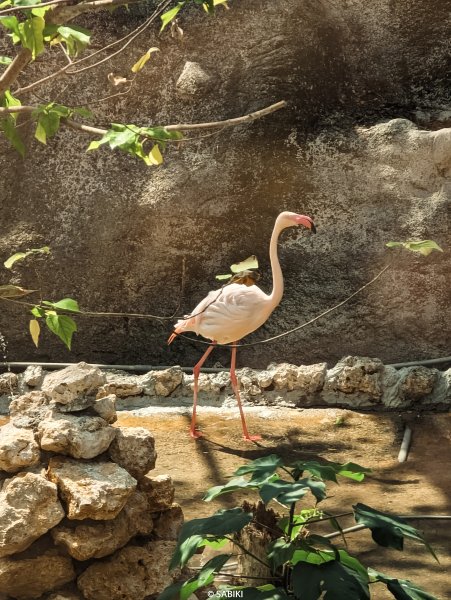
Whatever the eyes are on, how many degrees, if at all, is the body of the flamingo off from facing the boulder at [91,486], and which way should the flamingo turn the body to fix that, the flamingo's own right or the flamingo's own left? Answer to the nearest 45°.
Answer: approximately 90° to the flamingo's own right

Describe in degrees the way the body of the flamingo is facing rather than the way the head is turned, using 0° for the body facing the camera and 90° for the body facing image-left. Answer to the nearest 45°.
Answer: approximately 270°

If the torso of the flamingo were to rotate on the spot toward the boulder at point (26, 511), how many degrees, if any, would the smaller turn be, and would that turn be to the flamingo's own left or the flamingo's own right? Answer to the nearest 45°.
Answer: approximately 90° to the flamingo's own right

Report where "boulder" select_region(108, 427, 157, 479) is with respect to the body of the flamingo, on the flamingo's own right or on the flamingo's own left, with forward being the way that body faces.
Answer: on the flamingo's own right

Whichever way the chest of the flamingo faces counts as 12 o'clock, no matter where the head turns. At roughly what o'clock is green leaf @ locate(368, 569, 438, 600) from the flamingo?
The green leaf is roughly at 3 o'clock from the flamingo.

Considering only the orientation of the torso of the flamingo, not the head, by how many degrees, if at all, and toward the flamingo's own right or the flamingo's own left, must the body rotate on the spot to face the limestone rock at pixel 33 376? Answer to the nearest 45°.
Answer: approximately 135° to the flamingo's own left

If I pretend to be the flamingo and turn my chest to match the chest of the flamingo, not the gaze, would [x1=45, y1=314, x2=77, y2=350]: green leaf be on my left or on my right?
on my right

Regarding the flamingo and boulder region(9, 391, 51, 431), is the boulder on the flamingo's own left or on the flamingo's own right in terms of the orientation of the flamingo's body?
on the flamingo's own right

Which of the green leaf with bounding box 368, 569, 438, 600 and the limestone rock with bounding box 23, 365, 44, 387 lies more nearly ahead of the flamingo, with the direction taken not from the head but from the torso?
the green leaf

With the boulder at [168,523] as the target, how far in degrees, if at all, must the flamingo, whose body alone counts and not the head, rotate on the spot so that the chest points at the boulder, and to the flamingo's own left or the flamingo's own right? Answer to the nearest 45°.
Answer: approximately 90° to the flamingo's own right
